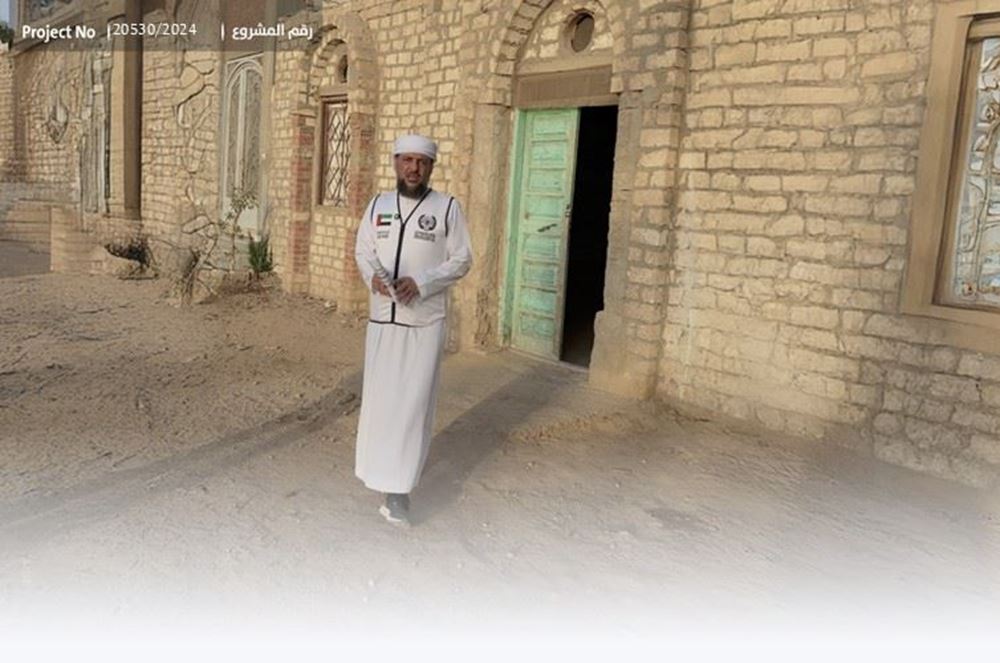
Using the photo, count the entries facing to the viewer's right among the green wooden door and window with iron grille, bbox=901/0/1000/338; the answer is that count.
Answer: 0

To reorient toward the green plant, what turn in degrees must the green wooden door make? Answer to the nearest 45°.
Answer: approximately 90° to its right

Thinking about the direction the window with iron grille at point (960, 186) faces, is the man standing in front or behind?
in front

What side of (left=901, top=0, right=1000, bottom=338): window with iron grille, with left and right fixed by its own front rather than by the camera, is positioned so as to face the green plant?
right

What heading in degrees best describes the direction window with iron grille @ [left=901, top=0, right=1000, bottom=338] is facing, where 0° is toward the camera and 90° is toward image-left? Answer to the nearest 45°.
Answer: approximately 45°

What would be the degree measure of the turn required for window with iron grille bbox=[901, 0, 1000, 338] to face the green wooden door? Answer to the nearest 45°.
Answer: approximately 90° to its right

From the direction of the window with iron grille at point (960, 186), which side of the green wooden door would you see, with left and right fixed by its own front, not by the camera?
left

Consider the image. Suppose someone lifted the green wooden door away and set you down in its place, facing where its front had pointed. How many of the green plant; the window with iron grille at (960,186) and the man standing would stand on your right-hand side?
1

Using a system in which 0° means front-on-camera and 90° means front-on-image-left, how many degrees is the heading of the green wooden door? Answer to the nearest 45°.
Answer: approximately 45°
